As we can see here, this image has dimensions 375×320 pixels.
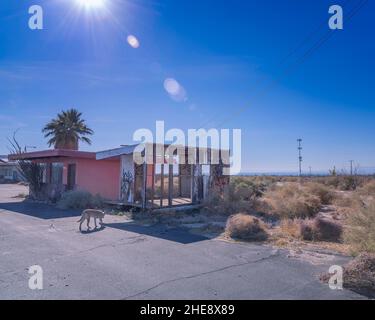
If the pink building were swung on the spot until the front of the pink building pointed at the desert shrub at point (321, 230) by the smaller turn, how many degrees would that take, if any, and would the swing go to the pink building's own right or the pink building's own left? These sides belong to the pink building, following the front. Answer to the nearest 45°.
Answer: approximately 90° to the pink building's own left

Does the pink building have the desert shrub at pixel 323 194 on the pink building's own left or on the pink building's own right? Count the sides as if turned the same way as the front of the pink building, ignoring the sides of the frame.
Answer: on the pink building's own left

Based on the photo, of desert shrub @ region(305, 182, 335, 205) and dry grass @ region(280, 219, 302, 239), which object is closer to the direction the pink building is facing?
the dry grass

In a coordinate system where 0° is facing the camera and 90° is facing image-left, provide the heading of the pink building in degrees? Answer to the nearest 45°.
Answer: approximately 45°

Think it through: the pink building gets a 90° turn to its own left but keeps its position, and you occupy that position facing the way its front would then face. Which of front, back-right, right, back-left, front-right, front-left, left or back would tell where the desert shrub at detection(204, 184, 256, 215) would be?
front

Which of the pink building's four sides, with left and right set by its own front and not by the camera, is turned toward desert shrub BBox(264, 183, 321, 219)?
left

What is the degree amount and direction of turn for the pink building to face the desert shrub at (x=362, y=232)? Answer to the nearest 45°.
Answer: approximately 45° to its left

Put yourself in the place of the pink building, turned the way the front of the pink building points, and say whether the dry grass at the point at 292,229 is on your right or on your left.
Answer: on your left

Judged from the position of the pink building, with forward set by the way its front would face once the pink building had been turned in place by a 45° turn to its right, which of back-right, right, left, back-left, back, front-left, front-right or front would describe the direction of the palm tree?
right

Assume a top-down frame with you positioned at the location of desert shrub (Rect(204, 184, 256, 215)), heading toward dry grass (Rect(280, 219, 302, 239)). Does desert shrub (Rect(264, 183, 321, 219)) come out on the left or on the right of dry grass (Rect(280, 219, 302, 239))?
left
